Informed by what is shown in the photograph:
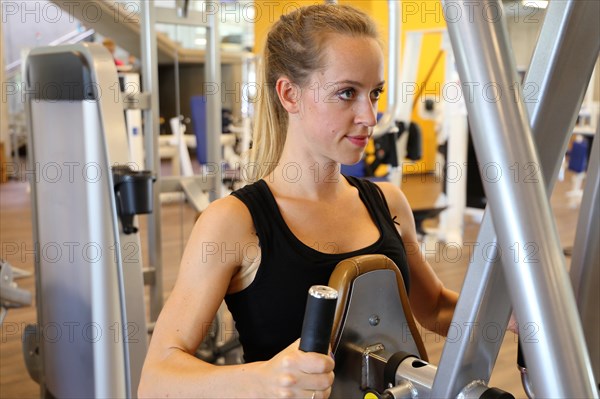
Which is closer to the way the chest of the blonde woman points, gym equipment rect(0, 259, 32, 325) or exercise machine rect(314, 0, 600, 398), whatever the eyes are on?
the exercise machine

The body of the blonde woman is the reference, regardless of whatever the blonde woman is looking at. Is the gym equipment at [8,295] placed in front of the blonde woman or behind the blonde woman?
behind

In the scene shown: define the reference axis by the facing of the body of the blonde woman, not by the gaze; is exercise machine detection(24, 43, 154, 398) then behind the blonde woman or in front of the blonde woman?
behind

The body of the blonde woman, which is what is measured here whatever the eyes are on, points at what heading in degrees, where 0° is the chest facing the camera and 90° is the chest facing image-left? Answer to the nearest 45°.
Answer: approximately 315°
